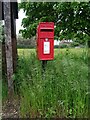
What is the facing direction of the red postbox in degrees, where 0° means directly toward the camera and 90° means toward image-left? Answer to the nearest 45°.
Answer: approximately 0°
